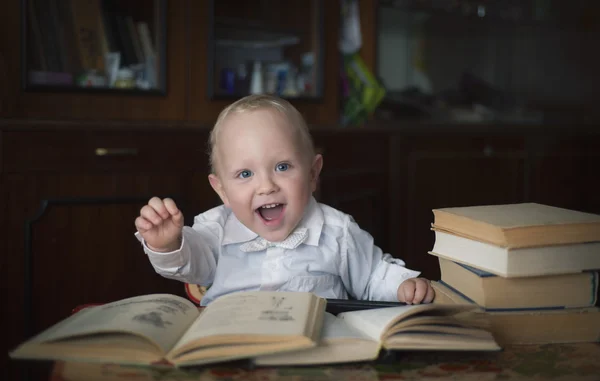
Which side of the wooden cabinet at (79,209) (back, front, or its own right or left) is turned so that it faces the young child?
front

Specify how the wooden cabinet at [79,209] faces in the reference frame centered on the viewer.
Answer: facing the viewer

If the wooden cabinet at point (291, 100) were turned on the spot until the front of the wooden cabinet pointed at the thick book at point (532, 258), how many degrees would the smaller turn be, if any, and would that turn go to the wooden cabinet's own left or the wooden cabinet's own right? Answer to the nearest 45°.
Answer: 0° — it already faces it

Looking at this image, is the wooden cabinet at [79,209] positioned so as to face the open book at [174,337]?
yes

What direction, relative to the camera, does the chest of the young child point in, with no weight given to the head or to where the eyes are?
toward the camera

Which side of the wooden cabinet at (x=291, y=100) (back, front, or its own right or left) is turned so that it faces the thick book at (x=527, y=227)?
front
